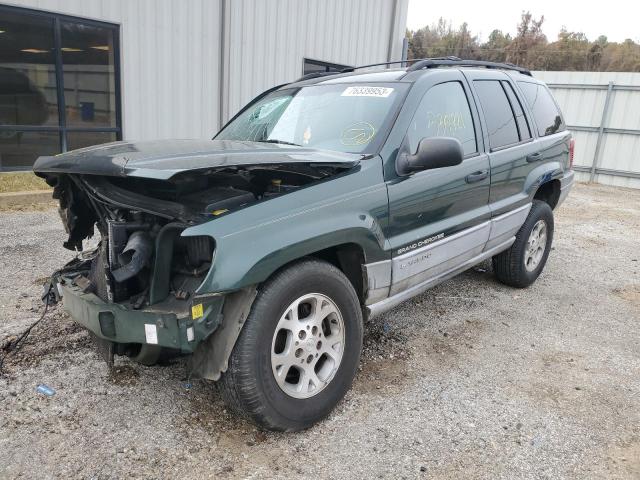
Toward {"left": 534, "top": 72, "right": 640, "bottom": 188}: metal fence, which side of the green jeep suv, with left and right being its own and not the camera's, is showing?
back

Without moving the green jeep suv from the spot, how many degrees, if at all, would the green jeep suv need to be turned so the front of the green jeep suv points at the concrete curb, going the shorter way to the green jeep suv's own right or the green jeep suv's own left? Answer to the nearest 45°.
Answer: approximately 90° to the green jeep suv's own right

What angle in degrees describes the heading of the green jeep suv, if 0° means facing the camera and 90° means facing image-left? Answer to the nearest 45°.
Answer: approximately 45°
